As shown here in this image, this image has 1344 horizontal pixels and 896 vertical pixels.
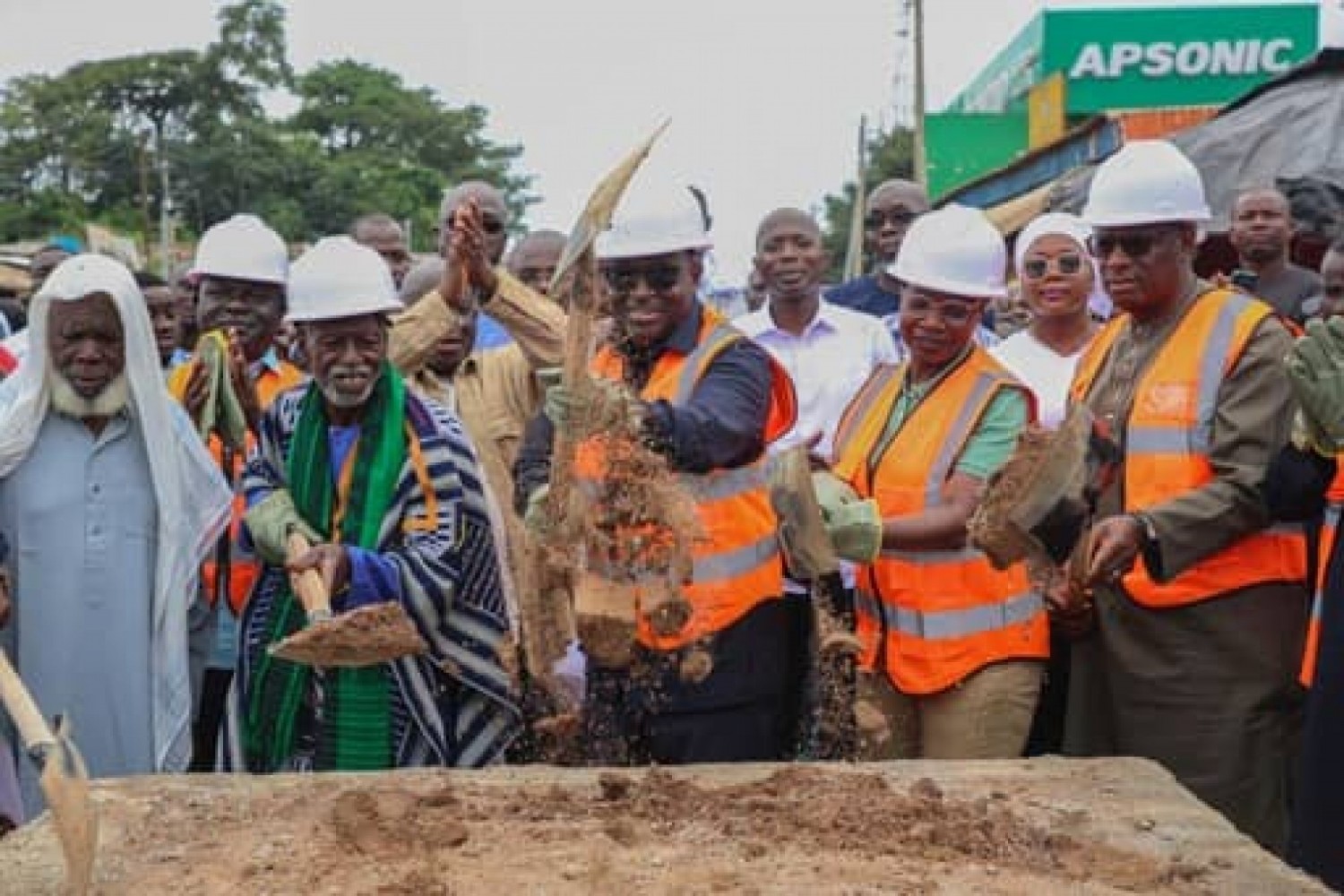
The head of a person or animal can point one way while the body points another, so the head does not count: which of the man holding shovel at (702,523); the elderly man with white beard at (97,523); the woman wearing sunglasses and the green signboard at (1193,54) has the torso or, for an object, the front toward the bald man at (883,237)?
the green signboard

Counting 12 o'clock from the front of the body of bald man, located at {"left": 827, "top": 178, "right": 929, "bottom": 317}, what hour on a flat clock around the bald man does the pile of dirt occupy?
The pile of dirt is roughly at 12 o'clock from the bald man.

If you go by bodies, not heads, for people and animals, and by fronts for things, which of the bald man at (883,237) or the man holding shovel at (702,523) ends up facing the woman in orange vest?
the bald man

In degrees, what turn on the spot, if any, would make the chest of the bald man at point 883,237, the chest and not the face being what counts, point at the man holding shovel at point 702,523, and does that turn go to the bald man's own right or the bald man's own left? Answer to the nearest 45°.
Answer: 0° — they already face them

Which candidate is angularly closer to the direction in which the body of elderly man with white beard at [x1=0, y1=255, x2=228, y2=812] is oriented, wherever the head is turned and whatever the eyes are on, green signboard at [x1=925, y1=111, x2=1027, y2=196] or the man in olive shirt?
the man in olive shirt

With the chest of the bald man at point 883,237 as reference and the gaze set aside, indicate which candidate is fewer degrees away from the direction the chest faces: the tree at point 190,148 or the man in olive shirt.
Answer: the man in olive shirt

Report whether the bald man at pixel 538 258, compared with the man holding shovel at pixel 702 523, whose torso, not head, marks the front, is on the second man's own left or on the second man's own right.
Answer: on the second man's own right

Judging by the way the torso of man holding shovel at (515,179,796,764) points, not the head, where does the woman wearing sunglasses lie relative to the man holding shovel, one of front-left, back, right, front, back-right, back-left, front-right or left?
back

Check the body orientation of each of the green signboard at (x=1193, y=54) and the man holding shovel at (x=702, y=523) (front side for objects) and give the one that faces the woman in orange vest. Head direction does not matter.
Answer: the green signboard

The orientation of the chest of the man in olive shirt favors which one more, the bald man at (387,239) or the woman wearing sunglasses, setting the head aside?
the bald man
